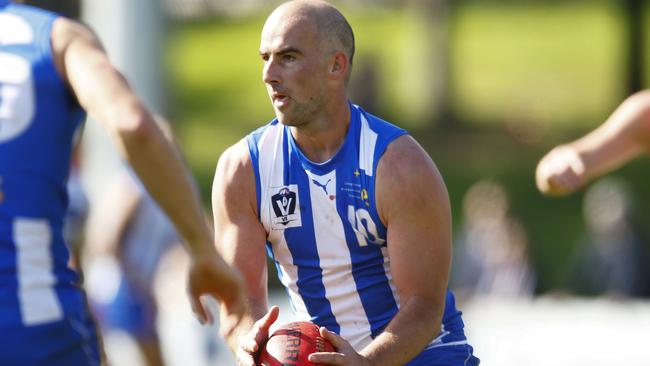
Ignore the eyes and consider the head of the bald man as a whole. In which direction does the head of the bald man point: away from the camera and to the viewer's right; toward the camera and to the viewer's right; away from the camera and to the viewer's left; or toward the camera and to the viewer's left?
toward the camera and to the viewer's left

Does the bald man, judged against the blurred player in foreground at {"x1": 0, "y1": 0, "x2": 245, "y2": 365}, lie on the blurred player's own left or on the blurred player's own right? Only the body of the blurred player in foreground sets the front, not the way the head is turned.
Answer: on the blurred player's own right

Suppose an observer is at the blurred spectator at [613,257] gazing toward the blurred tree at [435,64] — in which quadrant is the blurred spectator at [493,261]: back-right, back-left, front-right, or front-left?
front-left

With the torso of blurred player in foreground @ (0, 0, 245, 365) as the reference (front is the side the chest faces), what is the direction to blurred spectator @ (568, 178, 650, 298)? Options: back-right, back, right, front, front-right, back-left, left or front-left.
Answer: front-right

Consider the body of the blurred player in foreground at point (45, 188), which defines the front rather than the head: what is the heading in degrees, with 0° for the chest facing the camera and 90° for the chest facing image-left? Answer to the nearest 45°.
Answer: approximately 180°
